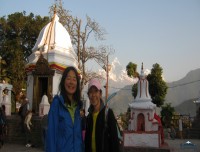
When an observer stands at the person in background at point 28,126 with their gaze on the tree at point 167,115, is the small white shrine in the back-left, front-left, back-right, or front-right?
front-right

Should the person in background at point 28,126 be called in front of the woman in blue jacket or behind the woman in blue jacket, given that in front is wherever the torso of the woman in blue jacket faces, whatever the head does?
behind

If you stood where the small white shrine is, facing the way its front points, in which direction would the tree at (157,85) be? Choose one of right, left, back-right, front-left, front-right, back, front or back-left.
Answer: back

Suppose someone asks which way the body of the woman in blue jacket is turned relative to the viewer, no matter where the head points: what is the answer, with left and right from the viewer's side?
facing the viewer and to the right of the viewer

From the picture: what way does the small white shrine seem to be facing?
toward the camera

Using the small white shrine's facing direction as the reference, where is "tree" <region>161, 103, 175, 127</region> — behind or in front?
behind

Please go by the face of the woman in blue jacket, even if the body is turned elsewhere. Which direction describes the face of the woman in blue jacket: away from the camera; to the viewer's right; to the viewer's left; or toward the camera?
toward the camera
